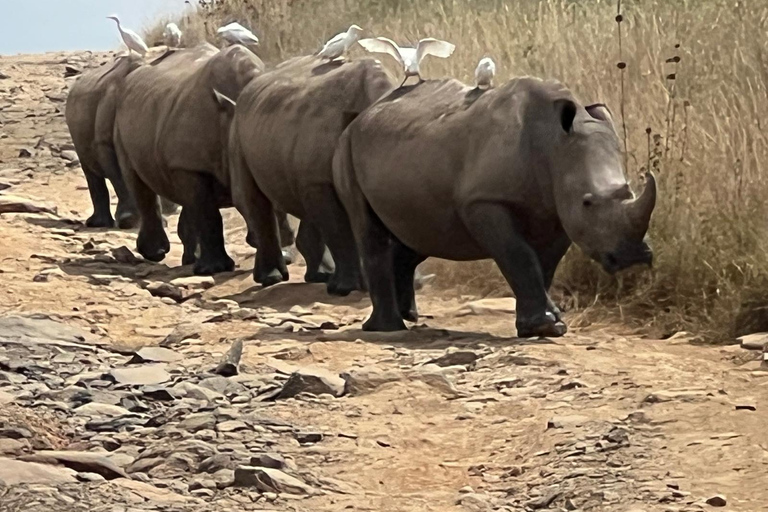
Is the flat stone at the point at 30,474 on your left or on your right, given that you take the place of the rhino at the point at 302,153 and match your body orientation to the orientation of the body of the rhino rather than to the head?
on your right

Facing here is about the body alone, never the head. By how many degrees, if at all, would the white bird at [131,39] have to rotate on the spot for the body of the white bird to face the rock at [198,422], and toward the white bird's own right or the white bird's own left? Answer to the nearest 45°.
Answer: approximately 90° to the white bird's own left

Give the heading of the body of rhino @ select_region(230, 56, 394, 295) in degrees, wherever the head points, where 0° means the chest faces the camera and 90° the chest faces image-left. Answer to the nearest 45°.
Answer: approximately 315°

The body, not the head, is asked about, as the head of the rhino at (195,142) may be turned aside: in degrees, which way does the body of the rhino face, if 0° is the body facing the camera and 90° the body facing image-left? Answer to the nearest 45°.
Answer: approximately 315°

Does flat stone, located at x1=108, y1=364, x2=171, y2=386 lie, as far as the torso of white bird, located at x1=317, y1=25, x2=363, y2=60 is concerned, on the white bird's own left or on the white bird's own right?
on the white bird's own right

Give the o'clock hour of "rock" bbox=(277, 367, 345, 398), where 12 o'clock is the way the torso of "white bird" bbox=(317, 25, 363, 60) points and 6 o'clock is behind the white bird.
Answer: The rock is roughly at 3 o'clock from the white bird.

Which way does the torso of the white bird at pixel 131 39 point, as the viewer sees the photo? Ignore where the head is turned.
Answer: to the viewer's left

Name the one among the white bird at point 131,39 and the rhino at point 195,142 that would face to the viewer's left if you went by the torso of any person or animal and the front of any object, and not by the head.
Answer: the white bird

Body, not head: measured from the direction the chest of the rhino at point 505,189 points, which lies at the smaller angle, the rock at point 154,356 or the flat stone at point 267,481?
the flat stone

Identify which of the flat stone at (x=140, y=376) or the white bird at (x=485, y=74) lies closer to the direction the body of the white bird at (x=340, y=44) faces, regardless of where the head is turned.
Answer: the white bird

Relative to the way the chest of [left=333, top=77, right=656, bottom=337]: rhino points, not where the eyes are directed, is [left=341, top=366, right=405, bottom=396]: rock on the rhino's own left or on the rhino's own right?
on the rhino's own right

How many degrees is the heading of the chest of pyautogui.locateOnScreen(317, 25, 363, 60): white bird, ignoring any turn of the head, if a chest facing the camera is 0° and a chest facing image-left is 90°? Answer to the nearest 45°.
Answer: approximately 270°
